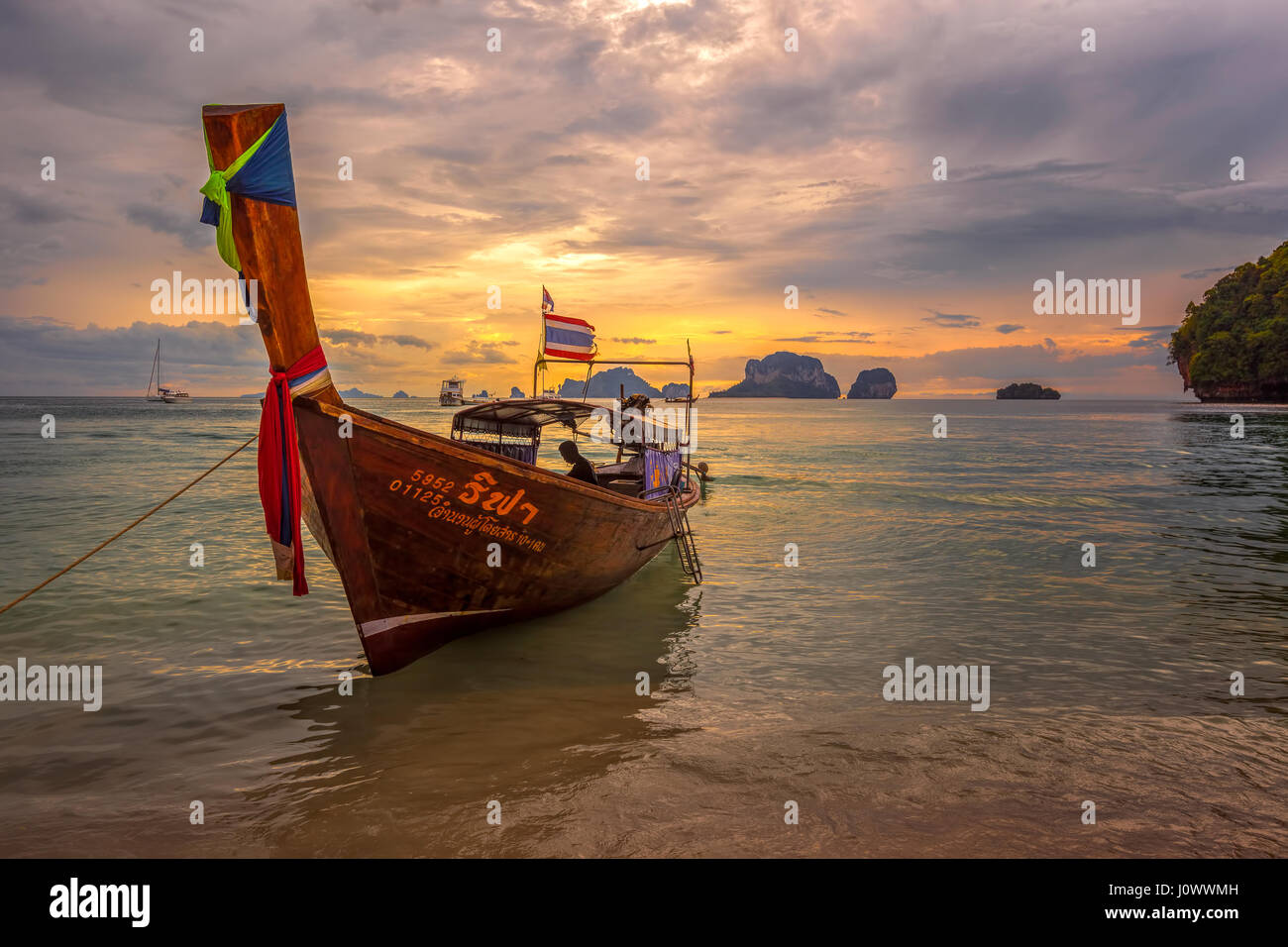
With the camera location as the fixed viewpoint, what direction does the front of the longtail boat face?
facing the viewer and to the left of the viewer
